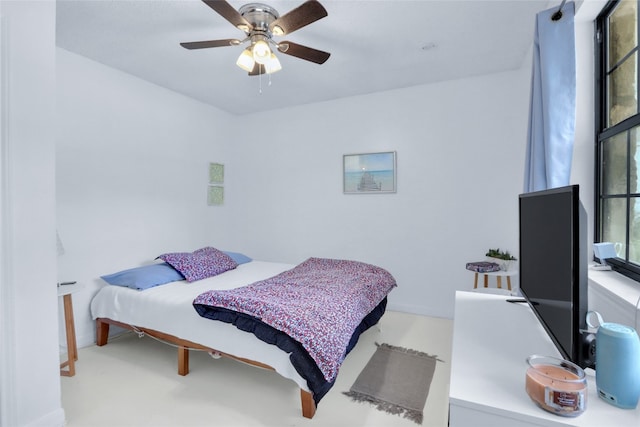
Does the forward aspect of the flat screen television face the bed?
yes

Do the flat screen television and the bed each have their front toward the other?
yes

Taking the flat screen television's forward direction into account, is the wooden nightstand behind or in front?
in front

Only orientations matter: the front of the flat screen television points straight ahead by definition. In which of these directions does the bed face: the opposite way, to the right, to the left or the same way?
the opposite way

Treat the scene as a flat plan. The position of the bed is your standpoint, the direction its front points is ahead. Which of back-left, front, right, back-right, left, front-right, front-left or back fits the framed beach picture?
left

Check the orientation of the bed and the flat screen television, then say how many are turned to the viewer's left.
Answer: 1

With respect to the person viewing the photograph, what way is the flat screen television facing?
facing to the left of the viewer

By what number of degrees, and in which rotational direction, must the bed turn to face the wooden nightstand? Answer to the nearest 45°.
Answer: approximately 135° to its right
